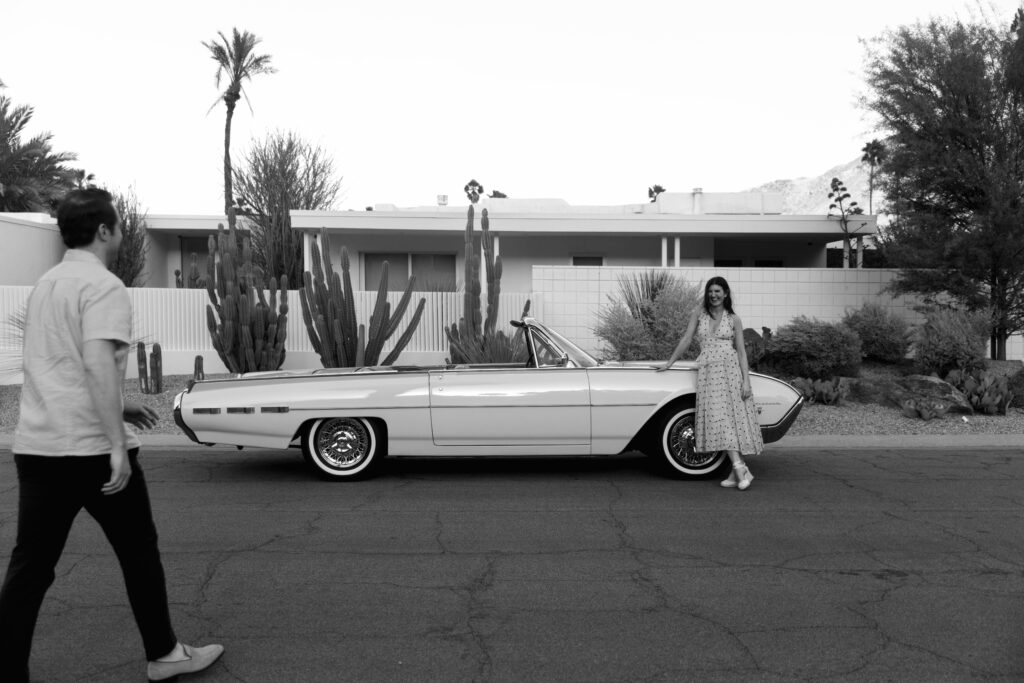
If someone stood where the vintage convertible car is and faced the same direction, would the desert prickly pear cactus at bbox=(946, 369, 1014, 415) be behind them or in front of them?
in front

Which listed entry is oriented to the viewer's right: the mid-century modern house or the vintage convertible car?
the vintage convertible car

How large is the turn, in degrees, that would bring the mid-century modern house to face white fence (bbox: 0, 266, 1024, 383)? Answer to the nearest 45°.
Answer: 0° — it already faces it

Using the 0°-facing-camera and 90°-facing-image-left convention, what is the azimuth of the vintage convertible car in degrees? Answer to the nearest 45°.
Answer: approximately 270°

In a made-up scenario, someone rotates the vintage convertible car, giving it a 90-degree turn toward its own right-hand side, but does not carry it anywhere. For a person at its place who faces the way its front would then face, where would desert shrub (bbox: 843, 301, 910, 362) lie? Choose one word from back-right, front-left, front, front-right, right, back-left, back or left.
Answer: back-left

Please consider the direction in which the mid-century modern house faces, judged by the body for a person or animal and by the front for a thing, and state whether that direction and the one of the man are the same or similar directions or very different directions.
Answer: very different directions

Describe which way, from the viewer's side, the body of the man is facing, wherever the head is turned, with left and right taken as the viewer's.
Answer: facing away from the viewer and to the right of the viewer

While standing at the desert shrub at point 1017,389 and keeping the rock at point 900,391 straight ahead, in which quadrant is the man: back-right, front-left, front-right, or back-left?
front-left

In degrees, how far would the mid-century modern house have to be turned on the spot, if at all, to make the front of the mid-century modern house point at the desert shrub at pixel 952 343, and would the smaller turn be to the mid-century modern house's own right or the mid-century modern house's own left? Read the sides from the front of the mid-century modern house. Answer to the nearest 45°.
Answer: approximately 45° to the mid-century modern house's own left

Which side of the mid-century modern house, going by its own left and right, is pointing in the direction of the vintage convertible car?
front

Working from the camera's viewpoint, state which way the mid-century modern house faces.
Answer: facing the viewer

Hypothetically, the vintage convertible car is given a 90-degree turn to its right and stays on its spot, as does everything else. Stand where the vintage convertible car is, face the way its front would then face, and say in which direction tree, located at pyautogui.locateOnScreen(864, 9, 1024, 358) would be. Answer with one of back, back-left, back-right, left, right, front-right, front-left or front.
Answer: back-left

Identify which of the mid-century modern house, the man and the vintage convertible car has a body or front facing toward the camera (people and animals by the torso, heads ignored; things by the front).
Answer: the mid-century modern house

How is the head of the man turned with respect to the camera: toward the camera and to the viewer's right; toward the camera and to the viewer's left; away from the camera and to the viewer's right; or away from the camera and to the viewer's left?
away from the camera and to the viewer's right

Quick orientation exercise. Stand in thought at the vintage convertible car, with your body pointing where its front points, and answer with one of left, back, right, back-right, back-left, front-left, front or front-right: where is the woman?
front

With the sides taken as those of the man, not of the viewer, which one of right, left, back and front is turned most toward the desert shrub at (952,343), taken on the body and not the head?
front

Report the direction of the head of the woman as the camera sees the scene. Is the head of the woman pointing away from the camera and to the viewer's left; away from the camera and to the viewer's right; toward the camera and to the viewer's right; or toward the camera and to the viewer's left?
toward the camera and to the viewer's left

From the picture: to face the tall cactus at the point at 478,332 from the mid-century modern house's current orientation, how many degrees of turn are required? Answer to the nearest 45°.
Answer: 0° — it already faces it

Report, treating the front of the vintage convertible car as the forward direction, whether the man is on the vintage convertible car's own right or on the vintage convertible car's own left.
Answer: on the vintage convertible car's own right
